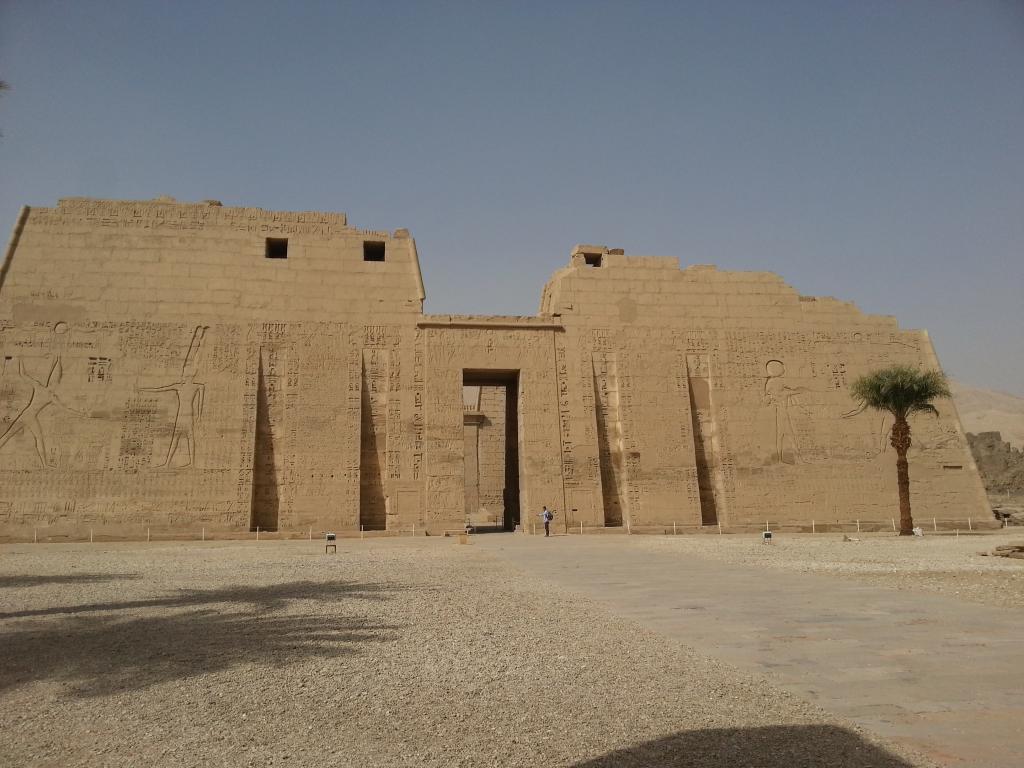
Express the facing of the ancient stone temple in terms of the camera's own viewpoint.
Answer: facing the viewer
